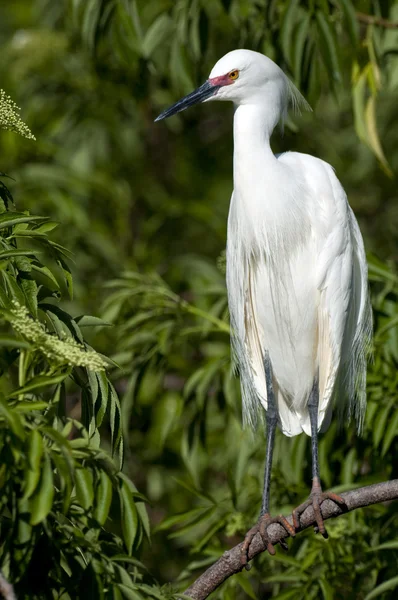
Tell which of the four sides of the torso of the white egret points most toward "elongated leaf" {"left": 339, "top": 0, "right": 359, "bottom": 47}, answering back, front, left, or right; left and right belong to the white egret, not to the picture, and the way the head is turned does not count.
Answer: back

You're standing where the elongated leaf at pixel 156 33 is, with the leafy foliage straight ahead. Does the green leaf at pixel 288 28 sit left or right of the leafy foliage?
left

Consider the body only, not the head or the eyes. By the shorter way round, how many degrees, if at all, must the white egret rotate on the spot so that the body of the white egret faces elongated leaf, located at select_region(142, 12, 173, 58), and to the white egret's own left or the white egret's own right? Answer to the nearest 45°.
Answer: approximately 135° to the white egret's own right

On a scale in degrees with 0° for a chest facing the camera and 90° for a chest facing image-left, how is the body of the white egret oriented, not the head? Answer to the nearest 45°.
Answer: approximately 45°
